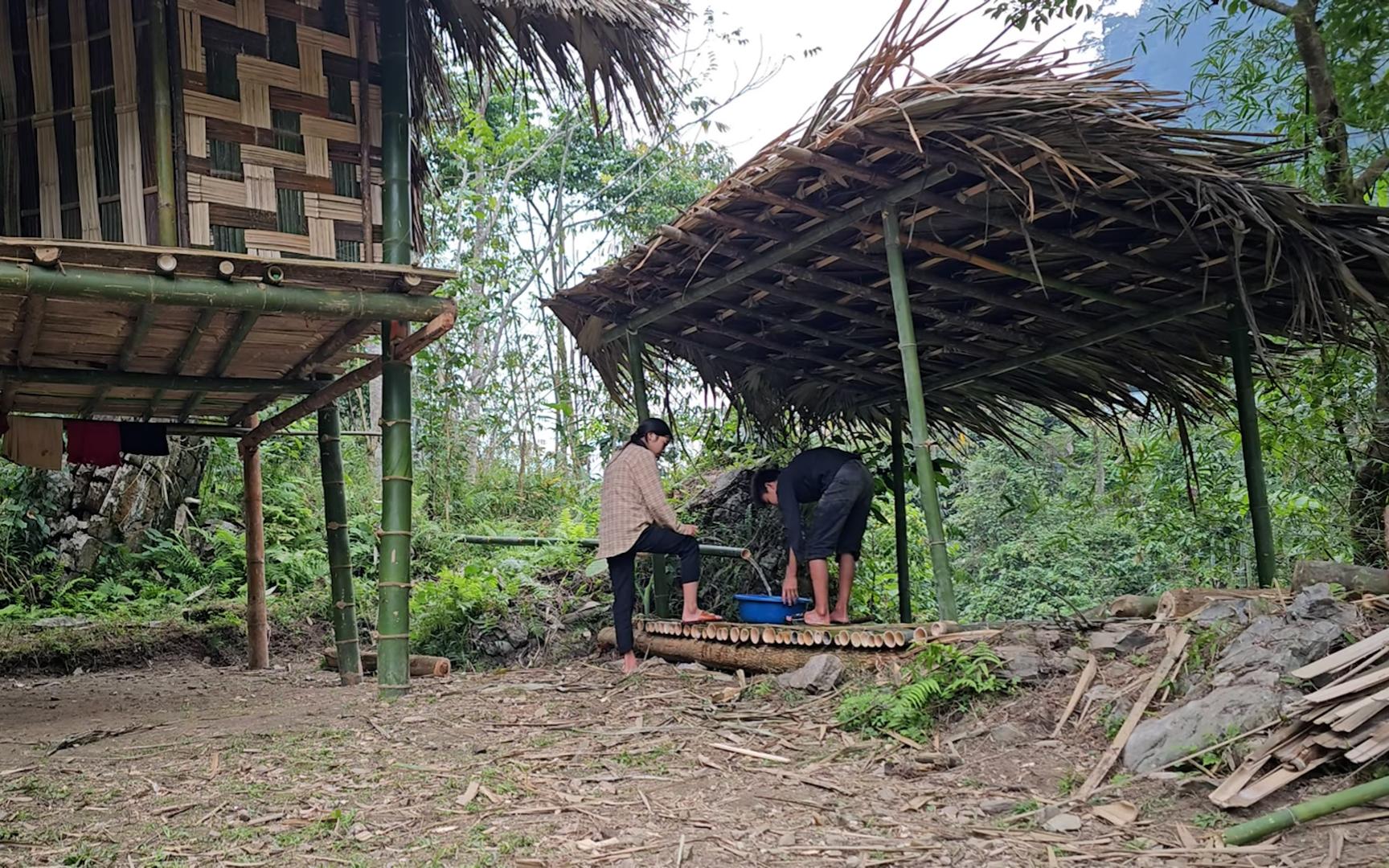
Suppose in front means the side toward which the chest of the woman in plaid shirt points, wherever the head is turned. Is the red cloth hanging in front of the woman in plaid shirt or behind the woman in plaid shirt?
behind

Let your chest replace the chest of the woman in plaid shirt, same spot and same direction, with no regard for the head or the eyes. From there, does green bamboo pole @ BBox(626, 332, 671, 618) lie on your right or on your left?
on your left

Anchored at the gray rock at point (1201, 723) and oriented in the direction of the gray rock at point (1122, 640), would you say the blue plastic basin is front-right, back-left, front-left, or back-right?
front-left

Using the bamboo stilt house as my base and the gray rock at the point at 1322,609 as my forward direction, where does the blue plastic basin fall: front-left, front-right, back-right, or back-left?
front-left

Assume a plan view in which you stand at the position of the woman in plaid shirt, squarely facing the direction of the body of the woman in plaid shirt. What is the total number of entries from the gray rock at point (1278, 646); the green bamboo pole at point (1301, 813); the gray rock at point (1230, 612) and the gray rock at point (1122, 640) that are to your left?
0

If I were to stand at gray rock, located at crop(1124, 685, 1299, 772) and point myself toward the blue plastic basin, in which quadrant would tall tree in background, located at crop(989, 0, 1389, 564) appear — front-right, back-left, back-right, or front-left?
front-right

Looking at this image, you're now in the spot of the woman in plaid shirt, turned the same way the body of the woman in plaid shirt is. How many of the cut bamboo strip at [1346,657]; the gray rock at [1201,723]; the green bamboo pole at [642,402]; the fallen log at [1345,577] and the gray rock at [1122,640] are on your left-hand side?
1

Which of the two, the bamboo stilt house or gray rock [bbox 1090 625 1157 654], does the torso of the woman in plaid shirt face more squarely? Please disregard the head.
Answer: the gray rock

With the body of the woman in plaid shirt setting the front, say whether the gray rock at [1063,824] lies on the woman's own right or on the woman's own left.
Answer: on the woman's own right

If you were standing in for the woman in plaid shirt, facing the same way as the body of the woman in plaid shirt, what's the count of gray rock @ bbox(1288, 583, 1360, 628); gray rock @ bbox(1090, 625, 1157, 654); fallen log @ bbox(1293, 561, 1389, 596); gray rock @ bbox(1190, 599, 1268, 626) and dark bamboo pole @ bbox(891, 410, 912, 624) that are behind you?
0

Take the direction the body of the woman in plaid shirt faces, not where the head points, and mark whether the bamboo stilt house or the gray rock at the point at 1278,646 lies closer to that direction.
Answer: the gray rock

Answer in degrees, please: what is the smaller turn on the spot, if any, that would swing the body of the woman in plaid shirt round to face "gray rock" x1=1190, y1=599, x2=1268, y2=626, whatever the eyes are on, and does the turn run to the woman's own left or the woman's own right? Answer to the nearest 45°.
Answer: approximately 45° to the woman's own right

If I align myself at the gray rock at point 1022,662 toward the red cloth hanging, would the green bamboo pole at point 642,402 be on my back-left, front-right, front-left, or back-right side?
front-right

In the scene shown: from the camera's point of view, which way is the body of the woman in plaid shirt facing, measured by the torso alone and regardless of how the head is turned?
to the viewer's right

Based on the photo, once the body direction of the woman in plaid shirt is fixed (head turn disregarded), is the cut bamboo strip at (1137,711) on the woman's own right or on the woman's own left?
on the woman's own right

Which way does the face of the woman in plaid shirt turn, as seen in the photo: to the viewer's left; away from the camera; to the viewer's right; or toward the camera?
to the viewer's right

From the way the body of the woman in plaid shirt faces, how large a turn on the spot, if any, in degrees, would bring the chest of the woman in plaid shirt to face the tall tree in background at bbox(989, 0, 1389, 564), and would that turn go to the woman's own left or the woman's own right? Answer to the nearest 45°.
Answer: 0° — they already face it

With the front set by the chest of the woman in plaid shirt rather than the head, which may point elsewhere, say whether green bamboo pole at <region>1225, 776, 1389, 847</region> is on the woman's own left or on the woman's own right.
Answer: on the woman's own right
